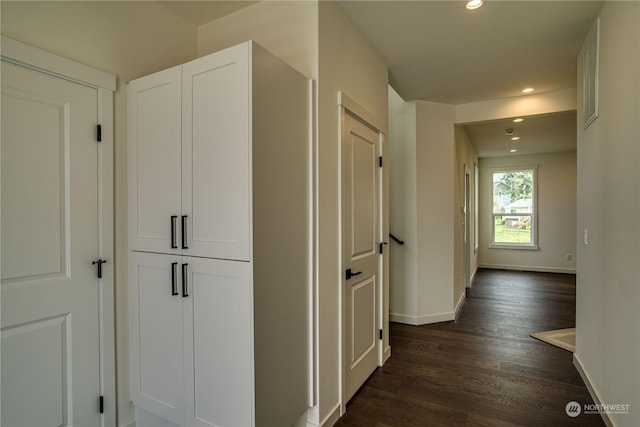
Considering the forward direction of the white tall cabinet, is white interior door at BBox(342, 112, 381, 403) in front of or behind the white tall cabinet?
behind

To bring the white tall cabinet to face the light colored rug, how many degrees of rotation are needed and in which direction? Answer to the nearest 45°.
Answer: approximately 135° to its left

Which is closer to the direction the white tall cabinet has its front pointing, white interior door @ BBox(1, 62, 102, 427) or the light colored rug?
the white interior door

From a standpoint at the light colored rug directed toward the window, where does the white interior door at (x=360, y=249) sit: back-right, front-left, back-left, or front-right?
back-left

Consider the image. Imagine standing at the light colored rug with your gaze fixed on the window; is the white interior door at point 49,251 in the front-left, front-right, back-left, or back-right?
back-left

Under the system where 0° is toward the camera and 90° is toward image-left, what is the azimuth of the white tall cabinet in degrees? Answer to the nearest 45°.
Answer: approximately 45°

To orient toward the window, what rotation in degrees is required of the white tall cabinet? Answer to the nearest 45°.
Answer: approximately 180°

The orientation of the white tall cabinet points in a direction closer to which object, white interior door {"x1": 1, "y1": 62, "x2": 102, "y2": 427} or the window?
the white interior door

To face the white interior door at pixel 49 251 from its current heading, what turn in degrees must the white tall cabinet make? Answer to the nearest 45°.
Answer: approximately 45° to its right
